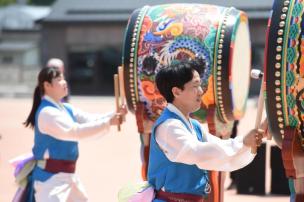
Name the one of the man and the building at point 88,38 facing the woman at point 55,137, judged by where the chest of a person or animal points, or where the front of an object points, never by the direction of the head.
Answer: the building

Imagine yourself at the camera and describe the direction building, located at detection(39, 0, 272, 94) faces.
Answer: facing the viewer

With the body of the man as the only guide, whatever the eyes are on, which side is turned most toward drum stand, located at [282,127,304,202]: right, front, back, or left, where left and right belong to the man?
front

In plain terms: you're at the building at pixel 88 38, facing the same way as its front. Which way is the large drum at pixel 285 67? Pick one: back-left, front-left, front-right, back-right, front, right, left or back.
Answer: front

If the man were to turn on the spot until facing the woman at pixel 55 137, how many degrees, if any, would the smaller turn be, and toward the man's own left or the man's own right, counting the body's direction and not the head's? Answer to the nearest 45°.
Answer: approximately 135° to the man's own left

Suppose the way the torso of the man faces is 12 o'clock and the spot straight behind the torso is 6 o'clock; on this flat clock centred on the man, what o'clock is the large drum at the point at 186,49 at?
The large drum is roughly at 9 o'clock from the man.

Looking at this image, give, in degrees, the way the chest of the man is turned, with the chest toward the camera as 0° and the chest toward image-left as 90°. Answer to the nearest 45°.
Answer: approximately 270°

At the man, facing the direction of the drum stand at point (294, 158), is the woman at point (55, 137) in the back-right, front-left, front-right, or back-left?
back-left

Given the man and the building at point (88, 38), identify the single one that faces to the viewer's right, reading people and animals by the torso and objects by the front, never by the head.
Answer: the man

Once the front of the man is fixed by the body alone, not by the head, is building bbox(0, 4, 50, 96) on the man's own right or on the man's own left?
on the man's own left

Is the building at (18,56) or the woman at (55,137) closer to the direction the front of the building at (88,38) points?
the woman

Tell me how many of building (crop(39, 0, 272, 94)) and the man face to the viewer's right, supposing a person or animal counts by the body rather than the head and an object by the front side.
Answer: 1

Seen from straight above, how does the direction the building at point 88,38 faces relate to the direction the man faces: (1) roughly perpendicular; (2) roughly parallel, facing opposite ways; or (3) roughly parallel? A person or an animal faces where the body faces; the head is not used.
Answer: roughly perpendicular

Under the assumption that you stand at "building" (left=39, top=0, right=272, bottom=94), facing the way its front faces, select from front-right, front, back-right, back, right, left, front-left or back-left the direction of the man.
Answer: front

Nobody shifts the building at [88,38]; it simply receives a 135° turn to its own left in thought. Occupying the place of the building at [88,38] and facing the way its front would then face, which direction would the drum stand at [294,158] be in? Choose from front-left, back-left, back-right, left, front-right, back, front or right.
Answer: back-right
